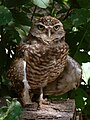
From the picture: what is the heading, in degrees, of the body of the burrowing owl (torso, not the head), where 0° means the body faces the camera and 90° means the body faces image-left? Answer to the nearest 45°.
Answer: approximately 315°
